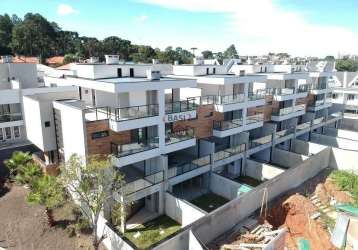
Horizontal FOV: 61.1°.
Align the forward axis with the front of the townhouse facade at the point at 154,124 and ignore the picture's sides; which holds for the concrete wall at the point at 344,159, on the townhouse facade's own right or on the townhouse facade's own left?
on the townhouse facade's own left
